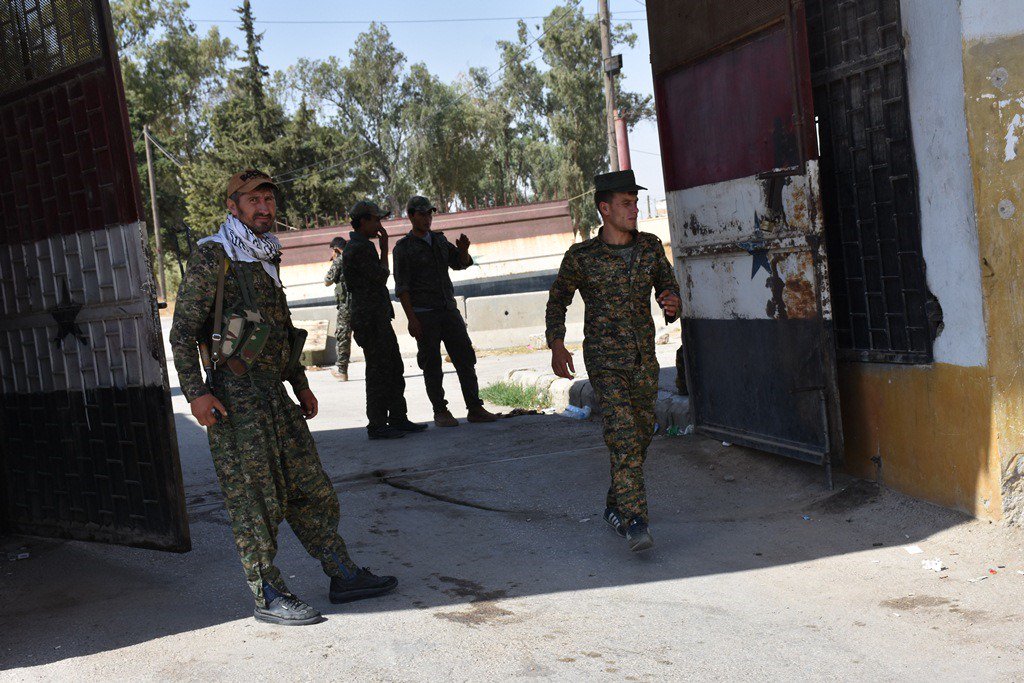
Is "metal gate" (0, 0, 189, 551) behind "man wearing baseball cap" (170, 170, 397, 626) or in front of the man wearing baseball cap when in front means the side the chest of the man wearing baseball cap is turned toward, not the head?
behind

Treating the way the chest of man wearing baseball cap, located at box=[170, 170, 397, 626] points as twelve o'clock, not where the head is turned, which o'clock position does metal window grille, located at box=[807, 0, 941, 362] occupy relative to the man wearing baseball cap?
The metal window grille is roughly at 10 o'clock from the man wearing baseball cap.

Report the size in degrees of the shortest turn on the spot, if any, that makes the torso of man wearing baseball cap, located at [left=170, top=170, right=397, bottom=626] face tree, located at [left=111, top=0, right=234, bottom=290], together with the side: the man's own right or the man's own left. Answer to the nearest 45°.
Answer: approximately 135° to the man's own left
